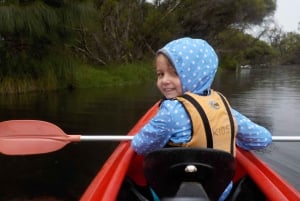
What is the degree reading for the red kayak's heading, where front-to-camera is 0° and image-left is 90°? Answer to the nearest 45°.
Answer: approximately 180°

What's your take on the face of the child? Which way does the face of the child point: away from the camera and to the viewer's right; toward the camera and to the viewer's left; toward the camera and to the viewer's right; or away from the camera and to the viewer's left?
toward the camera and to the viewer's left
